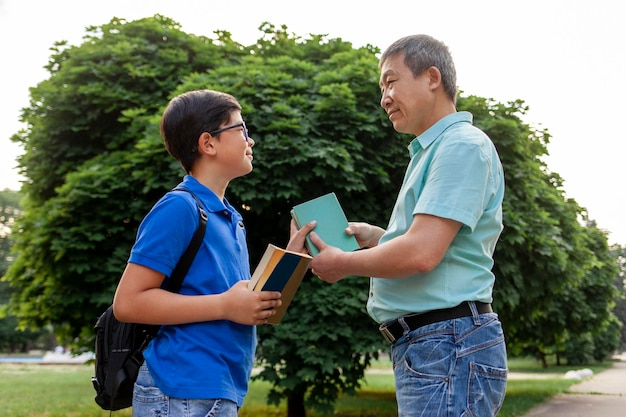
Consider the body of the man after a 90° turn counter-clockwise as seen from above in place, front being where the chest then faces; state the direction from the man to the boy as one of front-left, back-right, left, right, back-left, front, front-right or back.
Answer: right

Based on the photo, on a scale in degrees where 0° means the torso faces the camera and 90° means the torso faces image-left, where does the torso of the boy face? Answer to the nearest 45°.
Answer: approximately 270°

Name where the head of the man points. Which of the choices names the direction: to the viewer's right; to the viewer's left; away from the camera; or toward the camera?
to the viewer's left

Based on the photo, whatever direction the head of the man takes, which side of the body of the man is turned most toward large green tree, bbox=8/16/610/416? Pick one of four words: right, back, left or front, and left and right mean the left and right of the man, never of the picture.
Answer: right

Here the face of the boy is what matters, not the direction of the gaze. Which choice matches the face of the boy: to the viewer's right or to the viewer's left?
to the viewer's right

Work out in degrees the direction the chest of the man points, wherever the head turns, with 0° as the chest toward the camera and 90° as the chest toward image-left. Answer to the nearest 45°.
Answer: approximately 90°

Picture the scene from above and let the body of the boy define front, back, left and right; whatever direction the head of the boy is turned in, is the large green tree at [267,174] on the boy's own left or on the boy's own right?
on the boy's own left
